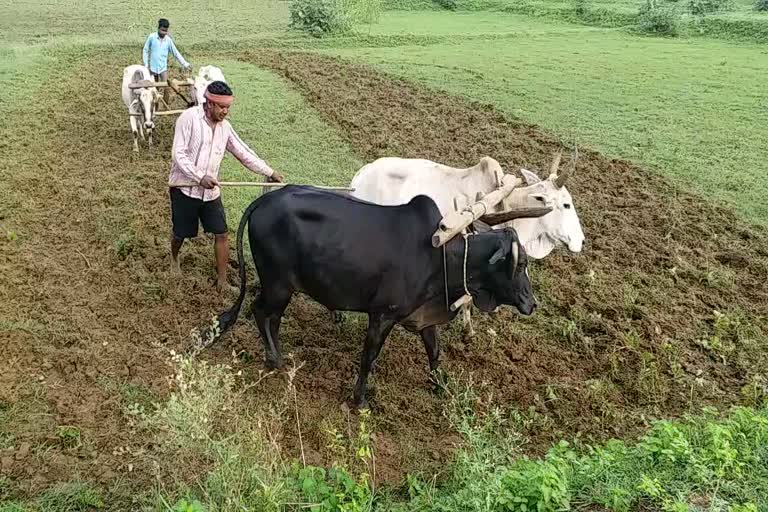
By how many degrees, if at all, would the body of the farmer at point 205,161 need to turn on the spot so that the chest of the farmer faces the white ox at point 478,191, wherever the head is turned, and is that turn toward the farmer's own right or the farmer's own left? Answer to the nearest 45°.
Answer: approximately 45° to the farmer's own left

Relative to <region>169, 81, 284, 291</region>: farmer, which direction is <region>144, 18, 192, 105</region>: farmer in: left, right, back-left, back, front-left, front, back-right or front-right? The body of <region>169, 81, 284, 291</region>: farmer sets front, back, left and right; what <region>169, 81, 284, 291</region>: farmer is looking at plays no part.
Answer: back-left

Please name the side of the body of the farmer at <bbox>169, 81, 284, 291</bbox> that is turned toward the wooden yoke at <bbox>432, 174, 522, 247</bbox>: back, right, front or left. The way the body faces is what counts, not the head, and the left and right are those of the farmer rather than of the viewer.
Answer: front

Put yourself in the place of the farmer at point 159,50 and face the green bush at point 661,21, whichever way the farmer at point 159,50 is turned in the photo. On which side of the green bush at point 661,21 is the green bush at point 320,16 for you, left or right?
left

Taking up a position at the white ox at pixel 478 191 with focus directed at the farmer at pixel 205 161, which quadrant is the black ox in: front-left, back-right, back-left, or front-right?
front-left

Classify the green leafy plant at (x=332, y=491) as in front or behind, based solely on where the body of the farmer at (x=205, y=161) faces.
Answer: in front

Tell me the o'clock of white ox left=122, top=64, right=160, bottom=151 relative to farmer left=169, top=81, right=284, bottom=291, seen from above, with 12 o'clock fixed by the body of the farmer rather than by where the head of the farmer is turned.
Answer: The white ox is roughly at 7 o'clock from the farmer.

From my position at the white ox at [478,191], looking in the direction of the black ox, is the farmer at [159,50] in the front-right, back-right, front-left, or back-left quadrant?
back-right

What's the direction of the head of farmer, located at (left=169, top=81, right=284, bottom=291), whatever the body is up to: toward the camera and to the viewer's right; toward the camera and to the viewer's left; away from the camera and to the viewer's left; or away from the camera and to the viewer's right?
toward the camera and to the viewer's right

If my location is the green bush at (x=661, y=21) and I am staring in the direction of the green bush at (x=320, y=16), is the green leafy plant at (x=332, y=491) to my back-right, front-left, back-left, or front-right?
front-left

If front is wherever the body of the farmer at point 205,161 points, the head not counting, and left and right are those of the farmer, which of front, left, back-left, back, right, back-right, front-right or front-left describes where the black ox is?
front

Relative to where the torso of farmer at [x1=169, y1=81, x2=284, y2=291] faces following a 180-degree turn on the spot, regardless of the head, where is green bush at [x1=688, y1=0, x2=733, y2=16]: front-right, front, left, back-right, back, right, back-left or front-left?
right

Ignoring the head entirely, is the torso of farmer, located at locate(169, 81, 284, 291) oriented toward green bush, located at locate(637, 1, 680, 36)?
no

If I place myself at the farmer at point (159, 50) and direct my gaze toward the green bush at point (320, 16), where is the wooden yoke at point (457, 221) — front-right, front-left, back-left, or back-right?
back-right

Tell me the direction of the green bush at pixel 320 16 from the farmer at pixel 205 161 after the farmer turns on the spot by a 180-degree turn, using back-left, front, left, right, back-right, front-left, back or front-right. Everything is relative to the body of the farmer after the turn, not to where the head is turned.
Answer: front-right

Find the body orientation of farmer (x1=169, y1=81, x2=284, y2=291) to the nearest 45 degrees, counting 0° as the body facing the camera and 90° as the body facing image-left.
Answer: approximately 315°

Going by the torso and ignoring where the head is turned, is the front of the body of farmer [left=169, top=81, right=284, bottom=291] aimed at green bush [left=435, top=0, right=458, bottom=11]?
no
